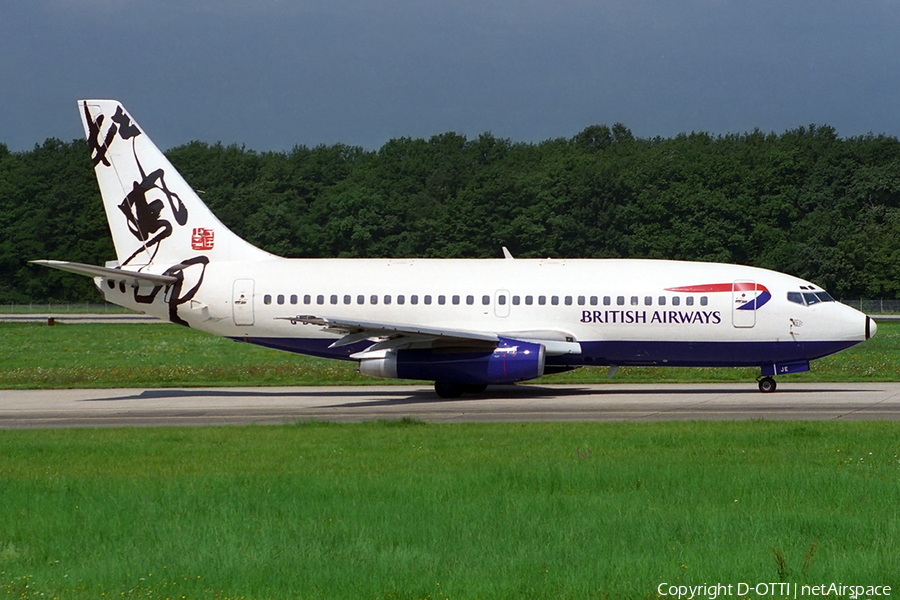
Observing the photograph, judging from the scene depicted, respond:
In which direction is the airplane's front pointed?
to the viewer's right
